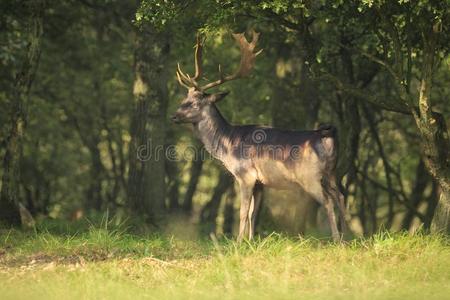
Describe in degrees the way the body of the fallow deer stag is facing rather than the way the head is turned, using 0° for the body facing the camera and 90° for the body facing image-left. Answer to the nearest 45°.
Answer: approximately 90°

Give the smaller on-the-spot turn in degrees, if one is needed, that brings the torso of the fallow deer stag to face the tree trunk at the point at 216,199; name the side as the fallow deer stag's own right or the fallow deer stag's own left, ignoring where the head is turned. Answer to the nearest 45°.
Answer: approximately 90° to the fallow deer stag's own right
